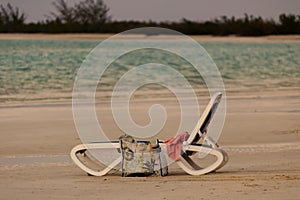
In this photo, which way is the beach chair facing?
to the viewer's left
